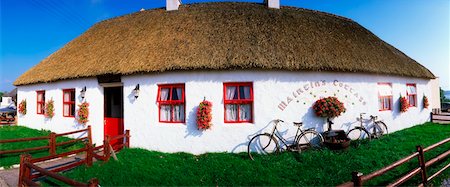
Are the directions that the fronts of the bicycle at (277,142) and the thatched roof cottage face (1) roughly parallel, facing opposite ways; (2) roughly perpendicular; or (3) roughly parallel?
roughly perpendicular

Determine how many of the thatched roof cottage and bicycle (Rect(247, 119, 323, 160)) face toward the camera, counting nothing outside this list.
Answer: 1

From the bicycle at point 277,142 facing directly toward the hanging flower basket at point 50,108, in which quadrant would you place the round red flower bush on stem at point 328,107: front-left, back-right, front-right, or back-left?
back-right

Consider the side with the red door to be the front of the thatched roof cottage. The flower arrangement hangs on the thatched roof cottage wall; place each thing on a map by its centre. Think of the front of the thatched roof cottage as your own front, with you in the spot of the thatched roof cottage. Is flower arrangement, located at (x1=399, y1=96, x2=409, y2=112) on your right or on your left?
on your left

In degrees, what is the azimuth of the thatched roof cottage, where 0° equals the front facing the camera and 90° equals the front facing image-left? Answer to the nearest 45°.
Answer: approximately 0°

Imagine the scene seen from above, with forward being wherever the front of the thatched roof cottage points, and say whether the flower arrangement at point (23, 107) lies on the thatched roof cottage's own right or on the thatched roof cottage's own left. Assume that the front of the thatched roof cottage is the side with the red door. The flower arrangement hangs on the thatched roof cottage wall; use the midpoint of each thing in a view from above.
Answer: on the thatched roof cottage's own right
